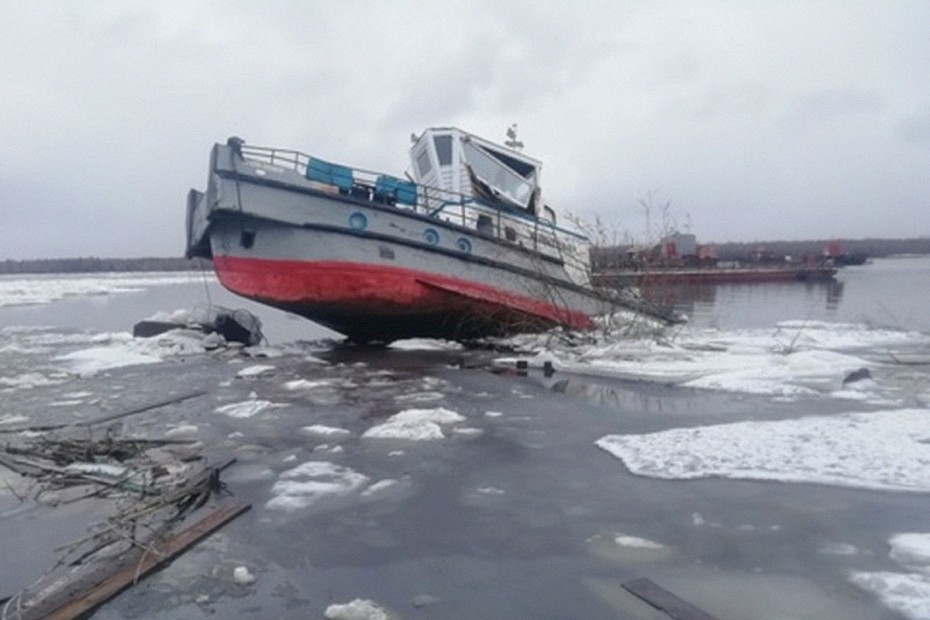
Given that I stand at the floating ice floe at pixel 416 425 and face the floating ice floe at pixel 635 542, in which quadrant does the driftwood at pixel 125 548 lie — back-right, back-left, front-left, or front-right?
front-right
